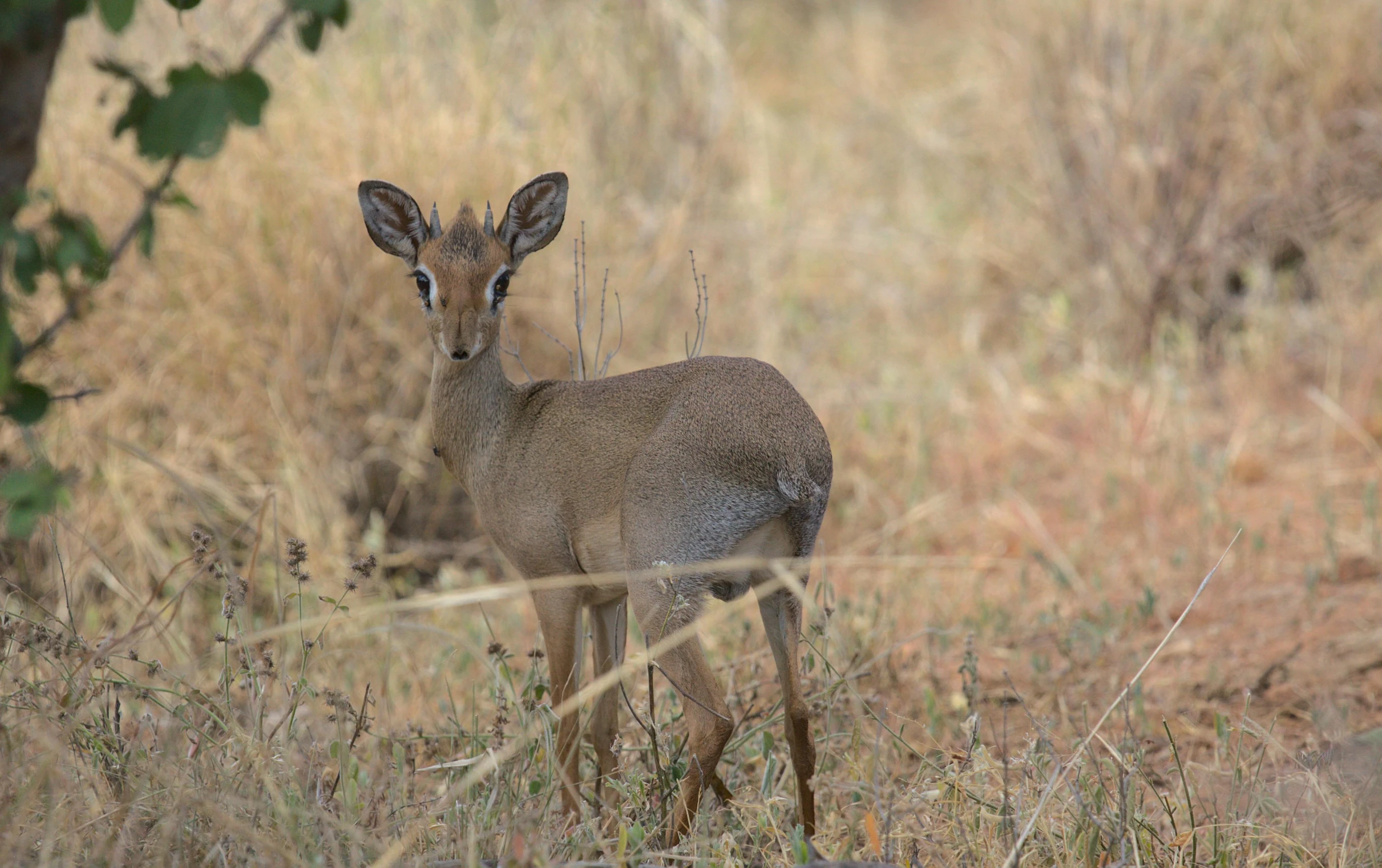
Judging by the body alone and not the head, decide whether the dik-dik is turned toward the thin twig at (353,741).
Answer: no

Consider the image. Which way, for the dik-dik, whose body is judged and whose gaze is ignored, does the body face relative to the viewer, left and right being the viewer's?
facing away from the viewer and to the left of the viewer
